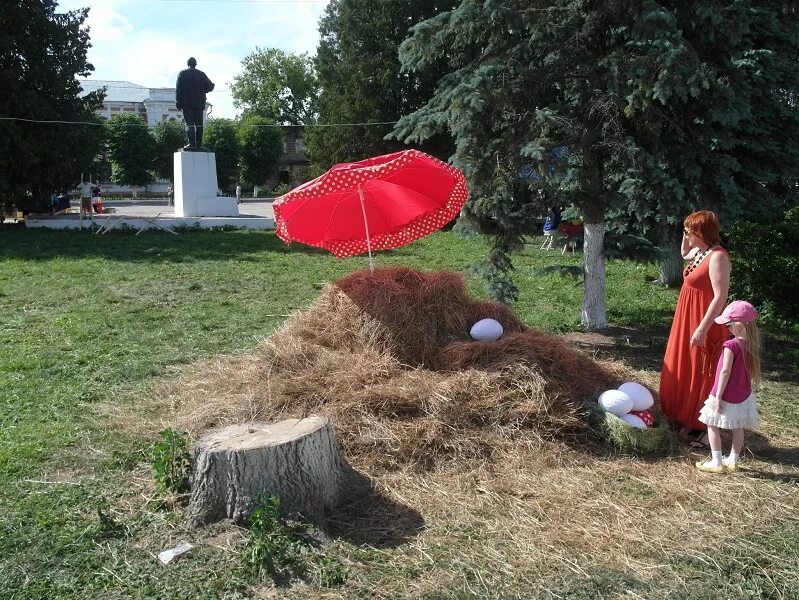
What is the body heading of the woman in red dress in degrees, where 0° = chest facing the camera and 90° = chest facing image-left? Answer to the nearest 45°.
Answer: approximately 45°

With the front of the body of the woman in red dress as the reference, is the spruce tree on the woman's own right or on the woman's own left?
on the woman's own right

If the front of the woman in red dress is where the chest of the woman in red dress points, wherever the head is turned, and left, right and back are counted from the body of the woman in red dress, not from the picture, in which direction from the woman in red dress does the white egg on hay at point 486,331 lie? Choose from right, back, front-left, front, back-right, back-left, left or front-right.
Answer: front-right

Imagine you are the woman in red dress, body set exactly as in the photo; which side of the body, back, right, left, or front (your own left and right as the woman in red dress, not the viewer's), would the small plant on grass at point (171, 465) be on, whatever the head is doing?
front

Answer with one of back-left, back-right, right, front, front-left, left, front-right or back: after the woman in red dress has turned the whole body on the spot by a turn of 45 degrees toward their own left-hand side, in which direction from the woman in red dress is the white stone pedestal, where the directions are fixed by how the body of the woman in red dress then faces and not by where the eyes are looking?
back-right

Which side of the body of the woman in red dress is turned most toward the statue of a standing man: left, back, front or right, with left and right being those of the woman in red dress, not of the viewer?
right

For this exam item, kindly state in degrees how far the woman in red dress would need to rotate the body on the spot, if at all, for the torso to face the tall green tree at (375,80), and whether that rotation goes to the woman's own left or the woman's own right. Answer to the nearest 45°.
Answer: approximately 90° to the woman's own right

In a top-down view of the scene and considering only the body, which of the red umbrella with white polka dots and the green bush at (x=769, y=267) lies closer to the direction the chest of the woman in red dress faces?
the red umbrella with white polka dots

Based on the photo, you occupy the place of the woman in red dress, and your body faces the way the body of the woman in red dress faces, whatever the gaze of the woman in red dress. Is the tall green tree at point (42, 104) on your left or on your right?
on your right

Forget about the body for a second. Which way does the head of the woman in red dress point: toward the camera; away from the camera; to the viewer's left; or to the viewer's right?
to the viewer's left

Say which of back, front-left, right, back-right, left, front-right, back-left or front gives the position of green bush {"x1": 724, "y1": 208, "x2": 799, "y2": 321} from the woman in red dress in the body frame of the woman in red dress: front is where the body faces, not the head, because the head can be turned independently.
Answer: back-right
